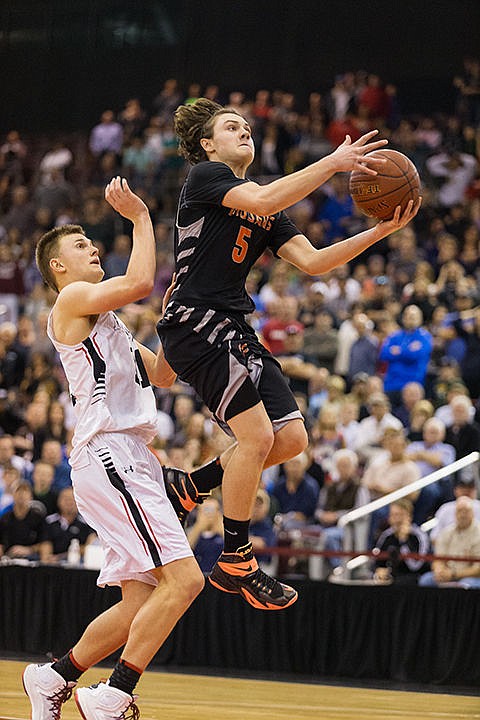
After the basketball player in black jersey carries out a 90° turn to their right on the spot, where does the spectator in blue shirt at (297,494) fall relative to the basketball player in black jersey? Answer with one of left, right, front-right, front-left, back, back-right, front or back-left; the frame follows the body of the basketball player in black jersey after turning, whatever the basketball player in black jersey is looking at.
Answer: back-right

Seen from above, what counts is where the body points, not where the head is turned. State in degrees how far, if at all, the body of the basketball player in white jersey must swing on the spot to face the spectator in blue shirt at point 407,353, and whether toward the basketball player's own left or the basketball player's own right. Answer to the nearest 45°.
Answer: approximately 45° to the basketball player's own left

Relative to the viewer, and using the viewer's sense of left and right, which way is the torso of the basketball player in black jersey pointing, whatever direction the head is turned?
facing the viewer and to the right of the viewer

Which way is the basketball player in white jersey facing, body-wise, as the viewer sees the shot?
to the viewer's right

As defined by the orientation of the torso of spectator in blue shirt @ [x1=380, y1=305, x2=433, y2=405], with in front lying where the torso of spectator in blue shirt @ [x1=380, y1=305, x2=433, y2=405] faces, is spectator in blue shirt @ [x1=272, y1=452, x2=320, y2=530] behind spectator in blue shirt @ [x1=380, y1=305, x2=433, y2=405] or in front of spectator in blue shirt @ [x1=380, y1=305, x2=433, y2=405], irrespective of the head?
in front

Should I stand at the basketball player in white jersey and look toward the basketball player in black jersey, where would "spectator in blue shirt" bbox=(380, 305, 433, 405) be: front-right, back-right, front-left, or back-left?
front-left

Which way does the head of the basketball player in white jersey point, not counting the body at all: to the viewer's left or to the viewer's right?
to the viewer's right

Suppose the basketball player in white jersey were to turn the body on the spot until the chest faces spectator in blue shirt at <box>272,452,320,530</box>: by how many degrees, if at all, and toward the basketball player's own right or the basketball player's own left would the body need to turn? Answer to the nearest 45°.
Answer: approximately 90° to the basketball player's own left

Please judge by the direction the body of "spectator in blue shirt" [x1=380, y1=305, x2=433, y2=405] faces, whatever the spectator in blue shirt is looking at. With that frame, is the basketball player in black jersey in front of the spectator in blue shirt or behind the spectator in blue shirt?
in front

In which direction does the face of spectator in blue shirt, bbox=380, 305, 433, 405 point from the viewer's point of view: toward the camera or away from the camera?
toward the camera

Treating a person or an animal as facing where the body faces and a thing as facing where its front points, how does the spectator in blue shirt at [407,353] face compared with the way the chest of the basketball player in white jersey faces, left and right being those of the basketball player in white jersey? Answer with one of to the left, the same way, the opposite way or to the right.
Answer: to the right

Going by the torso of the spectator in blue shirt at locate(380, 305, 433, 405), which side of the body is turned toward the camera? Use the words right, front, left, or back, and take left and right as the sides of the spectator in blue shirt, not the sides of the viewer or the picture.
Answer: front

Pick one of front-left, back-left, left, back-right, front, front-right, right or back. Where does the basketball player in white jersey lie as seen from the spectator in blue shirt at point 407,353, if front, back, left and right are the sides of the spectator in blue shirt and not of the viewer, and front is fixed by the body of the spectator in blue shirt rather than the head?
front
